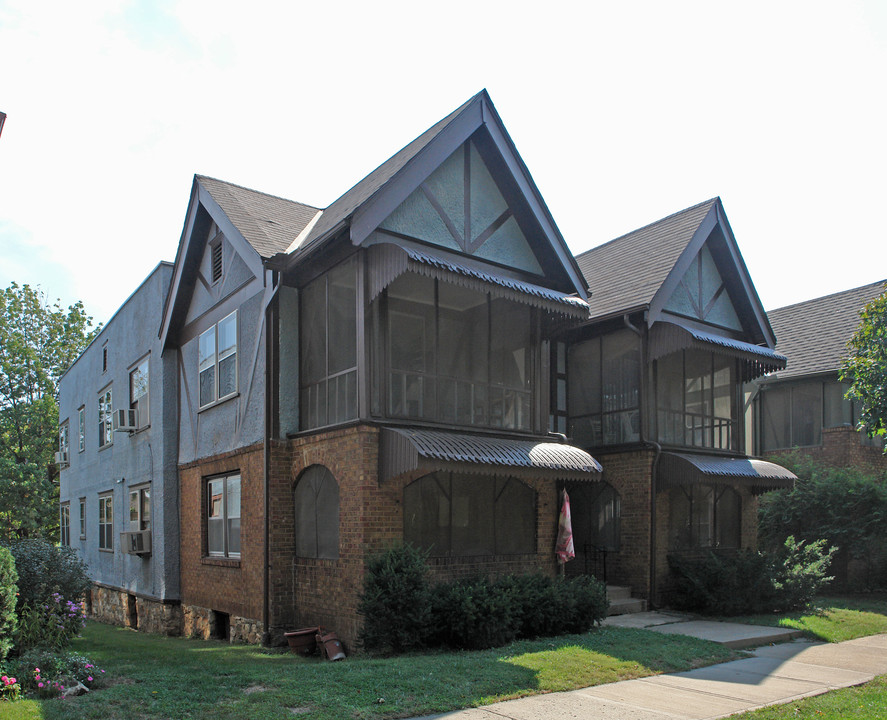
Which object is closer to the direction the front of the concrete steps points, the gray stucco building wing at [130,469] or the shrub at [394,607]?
the shrub

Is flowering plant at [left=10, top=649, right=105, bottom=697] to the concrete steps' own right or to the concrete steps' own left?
on its right

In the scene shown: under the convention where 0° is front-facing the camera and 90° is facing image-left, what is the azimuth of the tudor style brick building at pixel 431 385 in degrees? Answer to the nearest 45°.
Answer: approximately 315°

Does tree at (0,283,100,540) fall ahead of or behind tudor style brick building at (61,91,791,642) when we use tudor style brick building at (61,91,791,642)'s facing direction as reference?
behind

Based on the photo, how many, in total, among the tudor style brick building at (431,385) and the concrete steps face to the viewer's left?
0

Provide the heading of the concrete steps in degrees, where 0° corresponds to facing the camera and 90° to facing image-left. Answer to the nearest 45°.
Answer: approximately 315°

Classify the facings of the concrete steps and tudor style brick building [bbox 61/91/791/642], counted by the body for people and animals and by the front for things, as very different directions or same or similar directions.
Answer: same or similar directions
